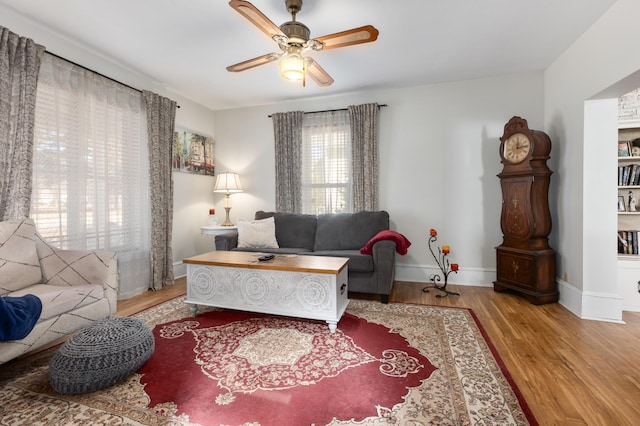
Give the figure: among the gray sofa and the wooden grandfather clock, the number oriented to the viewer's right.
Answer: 0

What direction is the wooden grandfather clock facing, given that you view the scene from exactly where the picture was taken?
facing the viewer and to the left of the viewer

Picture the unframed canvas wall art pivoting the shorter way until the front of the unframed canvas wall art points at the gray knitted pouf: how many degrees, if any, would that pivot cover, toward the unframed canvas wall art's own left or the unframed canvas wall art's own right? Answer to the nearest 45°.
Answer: approximately 45° to the unframed canvas wall art's own right

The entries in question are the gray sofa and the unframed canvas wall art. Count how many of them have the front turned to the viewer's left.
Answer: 0

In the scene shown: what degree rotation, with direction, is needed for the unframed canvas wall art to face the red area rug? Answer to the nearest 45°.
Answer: approximately 45° to its right

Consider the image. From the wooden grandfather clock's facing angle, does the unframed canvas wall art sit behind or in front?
in front

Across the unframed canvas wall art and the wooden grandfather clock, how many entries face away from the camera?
0

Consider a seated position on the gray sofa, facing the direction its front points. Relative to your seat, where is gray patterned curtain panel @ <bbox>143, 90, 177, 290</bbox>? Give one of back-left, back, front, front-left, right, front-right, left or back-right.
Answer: right

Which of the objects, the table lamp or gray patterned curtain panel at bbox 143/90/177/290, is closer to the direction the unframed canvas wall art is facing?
the table lamp

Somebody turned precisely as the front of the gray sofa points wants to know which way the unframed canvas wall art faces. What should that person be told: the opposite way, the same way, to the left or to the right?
to the left

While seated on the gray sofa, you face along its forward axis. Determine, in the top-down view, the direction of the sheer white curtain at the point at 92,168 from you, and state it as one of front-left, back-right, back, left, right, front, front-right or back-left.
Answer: right

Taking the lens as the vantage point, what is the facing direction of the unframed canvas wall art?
facing the viewer and to the right of the viewer

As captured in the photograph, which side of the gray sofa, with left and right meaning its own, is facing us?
front

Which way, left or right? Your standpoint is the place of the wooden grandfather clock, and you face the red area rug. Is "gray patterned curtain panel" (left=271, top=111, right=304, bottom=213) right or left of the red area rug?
right

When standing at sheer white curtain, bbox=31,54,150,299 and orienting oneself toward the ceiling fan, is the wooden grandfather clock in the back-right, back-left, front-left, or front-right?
front-left

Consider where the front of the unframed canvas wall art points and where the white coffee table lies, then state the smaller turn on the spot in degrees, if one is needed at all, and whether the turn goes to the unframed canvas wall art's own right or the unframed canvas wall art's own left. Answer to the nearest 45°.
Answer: approximately 45° to the unframed canvas wall art's own right

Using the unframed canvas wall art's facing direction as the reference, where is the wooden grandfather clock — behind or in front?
in front

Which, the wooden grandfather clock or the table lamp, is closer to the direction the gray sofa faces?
the wooden grandfather clock
